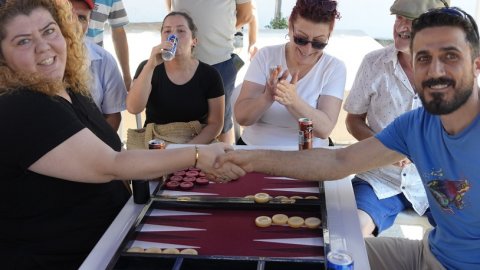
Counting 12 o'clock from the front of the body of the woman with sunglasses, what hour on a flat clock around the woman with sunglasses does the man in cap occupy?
The man in cap is roughly at 10 o'clock from the woman with sunglasses.

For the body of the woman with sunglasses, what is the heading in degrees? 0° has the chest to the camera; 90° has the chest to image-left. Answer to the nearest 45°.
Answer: approximately 0°

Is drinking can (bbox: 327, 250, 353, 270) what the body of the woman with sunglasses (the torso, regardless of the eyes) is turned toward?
yes

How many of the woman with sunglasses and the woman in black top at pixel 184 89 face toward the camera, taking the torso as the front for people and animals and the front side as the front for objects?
2

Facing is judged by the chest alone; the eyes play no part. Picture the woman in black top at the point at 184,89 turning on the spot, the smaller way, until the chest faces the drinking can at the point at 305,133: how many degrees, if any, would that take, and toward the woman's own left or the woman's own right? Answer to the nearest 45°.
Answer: approximately 45° to the woman's own left

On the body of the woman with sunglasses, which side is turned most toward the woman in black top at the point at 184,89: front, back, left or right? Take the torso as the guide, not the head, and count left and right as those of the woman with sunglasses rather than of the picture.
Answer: right

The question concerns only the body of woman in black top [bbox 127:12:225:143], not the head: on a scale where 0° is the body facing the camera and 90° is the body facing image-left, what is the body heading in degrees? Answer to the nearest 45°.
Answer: approximately 0°

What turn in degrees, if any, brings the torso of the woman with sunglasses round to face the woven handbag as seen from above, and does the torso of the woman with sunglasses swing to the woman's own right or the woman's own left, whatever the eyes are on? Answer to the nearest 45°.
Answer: approximately 90° to the woman's own right

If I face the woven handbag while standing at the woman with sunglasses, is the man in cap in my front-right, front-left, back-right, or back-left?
back-left

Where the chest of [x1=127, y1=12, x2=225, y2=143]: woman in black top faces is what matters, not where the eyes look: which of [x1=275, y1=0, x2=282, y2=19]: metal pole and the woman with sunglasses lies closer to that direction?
the woman with sunglasses
